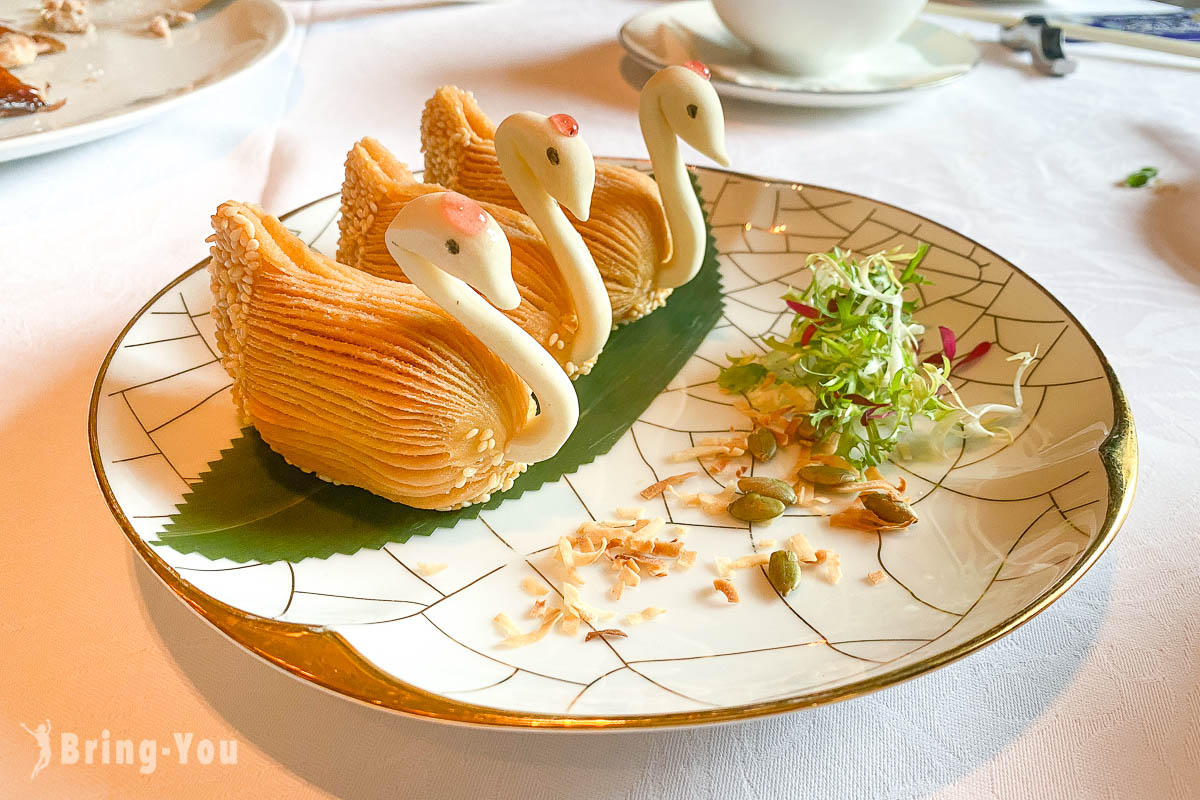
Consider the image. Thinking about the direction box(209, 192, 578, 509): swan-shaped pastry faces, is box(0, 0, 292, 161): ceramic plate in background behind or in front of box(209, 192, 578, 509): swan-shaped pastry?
behind

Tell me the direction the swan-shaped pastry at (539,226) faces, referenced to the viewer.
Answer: facing the viewer and to the right of the viewer

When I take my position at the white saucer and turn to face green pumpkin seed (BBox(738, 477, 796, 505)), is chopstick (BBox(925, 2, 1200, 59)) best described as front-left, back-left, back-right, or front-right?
back-left

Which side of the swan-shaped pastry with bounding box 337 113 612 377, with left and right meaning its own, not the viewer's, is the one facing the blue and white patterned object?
left

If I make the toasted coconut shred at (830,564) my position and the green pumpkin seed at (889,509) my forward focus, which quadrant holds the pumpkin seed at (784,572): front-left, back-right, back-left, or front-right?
back-left

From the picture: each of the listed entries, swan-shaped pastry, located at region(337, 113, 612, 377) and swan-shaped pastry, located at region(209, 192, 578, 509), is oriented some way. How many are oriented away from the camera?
0
